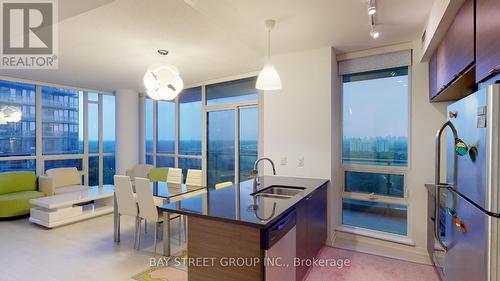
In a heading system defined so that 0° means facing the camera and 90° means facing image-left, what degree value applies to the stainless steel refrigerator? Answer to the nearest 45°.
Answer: approximately 45°

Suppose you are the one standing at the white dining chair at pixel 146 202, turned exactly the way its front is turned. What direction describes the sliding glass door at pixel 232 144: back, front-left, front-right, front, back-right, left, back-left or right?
front

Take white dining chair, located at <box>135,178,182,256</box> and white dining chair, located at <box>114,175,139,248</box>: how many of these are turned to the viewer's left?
0

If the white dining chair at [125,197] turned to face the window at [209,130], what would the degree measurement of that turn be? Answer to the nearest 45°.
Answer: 0° — it already faces it

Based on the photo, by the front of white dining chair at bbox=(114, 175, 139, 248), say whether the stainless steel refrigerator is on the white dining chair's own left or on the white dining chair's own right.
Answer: on the white dining chair's own right

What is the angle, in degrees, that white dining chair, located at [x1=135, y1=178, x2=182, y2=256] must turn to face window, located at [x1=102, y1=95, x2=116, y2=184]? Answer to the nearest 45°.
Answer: approximately 45° to its left

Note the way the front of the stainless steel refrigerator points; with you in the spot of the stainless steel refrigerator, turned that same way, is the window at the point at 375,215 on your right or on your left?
on your right

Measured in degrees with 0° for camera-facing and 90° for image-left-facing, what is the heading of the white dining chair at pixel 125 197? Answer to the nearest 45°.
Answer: approximately 225°

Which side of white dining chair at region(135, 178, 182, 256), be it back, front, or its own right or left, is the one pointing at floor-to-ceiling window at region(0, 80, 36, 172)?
left

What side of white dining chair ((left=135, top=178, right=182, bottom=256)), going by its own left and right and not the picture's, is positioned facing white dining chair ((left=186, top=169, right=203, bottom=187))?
front

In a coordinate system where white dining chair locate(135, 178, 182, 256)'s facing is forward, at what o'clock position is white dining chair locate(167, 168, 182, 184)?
white dining chair locate(167, 168, 182, 184) is roughly at 11 o'clock from white dining chair locate(135, 178, 182, 256).

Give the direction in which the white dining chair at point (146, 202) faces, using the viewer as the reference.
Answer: facing away from the viewer and to the right of the viewer

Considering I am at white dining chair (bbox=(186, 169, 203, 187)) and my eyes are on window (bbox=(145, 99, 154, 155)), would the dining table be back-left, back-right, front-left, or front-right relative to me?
back-left

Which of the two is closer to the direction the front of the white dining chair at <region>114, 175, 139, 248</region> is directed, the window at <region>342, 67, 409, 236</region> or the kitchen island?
the window
